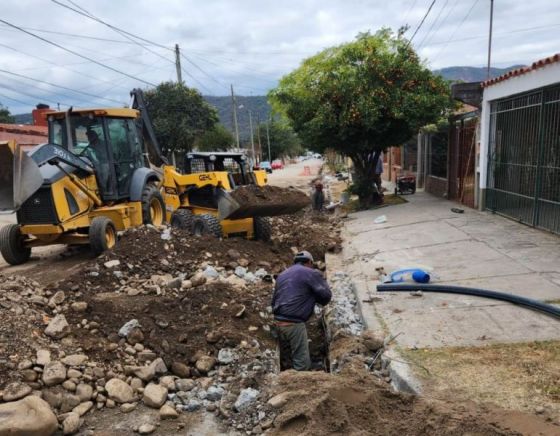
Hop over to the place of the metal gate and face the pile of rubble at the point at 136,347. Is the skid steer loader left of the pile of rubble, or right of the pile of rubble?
right

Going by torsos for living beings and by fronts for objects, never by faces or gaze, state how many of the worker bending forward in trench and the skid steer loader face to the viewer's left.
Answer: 0

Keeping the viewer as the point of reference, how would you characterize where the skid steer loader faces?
facing the viewer and to the right of the viewer

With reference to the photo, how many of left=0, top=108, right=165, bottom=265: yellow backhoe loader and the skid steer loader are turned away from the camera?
0

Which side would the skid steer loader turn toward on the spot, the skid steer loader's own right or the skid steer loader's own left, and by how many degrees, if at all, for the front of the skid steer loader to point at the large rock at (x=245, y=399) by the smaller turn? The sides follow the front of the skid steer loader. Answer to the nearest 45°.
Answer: approximately 45° to the skid steer loader's own right

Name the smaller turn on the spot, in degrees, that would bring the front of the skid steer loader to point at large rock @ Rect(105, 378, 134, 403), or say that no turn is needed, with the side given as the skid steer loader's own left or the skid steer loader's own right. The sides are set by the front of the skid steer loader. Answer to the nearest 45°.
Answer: approximately 45° to the skid steer loader's own right

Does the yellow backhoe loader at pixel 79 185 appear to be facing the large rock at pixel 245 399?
no

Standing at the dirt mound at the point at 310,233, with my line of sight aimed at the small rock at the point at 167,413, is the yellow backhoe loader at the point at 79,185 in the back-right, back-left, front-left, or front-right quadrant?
front-right

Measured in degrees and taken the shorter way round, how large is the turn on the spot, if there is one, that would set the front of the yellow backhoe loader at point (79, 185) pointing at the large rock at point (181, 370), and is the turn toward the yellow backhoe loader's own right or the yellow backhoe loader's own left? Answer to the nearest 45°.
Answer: approximately 45° to the yellow backhoe loader's own left

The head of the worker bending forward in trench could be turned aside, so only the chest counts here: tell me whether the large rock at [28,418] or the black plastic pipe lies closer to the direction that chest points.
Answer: the black plastic pipe

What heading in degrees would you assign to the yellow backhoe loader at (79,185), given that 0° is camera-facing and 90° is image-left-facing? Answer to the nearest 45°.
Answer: approximately 45°

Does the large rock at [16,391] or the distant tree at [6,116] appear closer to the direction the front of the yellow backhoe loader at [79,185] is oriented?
the large rock

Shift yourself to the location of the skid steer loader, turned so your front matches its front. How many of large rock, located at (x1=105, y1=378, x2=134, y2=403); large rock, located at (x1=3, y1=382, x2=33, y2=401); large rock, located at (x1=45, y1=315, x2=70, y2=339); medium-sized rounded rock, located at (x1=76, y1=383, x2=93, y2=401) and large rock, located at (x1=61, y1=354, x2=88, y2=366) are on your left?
0

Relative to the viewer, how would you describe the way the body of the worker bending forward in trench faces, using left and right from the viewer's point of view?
facing away from the viewer and to the right of the viewer

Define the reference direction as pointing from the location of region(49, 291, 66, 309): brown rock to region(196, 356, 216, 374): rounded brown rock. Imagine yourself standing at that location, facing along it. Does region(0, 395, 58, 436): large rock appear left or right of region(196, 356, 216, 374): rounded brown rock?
right

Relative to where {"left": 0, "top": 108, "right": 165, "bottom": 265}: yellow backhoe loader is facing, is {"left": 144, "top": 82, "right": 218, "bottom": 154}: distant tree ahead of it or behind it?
behind
